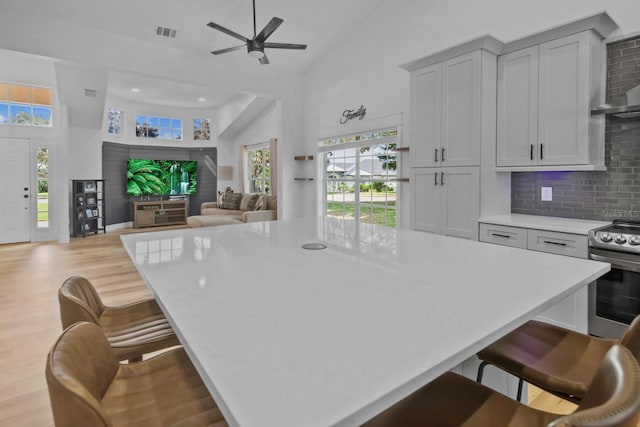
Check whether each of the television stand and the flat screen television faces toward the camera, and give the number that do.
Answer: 2

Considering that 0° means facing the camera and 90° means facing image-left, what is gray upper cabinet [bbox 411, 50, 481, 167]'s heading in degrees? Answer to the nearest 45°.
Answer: approximately 45°

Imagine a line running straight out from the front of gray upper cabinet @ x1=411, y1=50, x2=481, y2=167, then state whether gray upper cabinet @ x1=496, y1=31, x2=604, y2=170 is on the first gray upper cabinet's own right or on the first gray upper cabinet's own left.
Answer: on the first gray upper cabinet's own left

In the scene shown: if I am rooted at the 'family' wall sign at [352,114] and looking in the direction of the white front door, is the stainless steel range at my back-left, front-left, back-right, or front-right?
back-left

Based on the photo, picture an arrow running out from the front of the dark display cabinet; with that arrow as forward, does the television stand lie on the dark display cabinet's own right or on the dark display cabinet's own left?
on the dark display cabinet's own left

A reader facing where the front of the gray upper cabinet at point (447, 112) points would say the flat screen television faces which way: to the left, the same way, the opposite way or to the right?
to the left

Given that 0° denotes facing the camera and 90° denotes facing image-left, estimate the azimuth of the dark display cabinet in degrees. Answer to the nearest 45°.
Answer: approximately 315°
